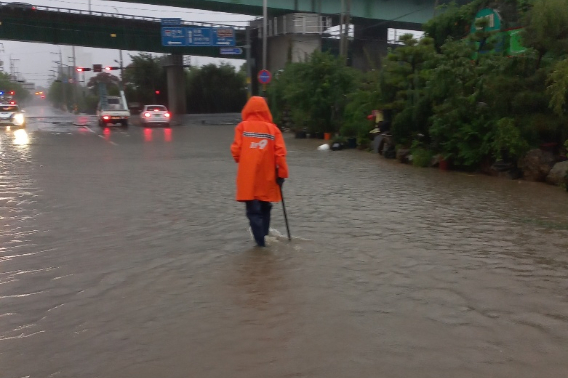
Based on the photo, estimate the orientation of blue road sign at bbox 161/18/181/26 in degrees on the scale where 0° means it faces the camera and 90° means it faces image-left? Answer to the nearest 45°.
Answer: approximately 0°

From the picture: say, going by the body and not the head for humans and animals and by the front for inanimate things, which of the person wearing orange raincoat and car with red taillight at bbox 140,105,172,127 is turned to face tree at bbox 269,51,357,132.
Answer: the person wearing orange raincoat

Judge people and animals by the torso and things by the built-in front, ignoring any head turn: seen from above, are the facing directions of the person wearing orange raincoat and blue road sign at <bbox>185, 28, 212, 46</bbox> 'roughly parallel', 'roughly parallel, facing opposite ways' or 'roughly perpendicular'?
roughly parallel, facing opposite ways

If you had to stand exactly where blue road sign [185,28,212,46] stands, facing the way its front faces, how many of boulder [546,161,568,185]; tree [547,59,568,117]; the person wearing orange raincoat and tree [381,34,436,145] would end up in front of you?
4

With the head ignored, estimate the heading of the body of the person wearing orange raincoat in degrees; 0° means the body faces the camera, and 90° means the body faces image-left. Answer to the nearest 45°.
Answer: approximately 180°

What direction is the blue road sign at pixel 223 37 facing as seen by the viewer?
toward the camera

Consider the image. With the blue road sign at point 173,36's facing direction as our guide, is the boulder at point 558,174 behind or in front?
in front

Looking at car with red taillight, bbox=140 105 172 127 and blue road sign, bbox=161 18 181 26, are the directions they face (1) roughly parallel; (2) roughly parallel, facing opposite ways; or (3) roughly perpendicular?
roughly parallel, facing opposite ways

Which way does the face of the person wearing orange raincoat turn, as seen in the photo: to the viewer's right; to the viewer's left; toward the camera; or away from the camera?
away from the camera

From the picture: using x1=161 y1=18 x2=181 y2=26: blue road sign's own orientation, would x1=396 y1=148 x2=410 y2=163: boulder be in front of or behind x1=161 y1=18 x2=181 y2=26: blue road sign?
in front

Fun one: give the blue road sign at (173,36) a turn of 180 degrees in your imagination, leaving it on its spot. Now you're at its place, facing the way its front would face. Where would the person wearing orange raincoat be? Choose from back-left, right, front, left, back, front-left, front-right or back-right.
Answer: back

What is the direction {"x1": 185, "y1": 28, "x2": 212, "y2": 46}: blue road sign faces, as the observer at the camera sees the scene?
facing the viewer

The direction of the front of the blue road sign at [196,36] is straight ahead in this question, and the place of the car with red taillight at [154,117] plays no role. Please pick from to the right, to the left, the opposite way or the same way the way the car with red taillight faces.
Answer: the opposite way
